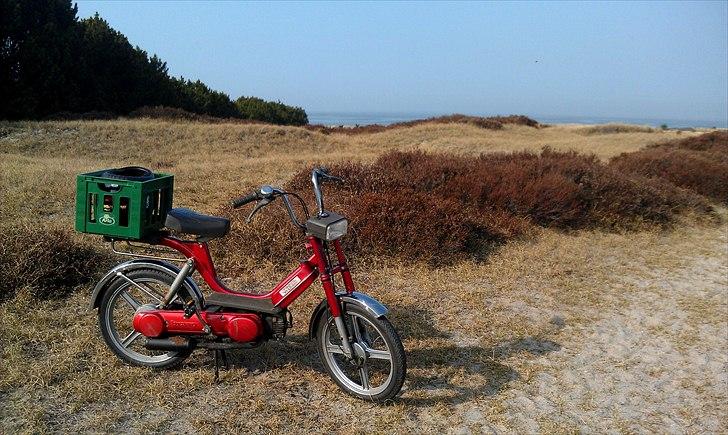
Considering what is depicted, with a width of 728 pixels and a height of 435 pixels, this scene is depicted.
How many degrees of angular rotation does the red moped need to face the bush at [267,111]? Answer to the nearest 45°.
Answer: approximately 135° to its left

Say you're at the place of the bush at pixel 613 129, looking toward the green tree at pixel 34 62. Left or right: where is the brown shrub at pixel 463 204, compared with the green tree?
left

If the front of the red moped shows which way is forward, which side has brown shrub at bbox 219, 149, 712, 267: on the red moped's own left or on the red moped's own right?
on the red moped's own left

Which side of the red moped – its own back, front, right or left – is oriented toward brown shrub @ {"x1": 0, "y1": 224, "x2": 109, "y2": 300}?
back

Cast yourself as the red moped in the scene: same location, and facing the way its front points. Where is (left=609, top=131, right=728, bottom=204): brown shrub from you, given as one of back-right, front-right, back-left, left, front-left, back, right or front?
left

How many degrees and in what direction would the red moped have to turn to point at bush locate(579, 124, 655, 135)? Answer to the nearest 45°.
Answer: approximately 90° to its left

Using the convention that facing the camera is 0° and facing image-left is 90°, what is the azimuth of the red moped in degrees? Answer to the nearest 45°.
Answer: approximately 315°

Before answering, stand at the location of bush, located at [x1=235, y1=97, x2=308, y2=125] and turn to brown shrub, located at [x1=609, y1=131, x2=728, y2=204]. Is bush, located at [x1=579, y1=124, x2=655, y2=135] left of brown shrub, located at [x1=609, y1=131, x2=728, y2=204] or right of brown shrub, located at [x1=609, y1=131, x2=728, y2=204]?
left
